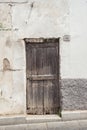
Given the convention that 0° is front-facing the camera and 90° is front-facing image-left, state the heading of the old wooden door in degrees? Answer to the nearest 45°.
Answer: approximately 0°
